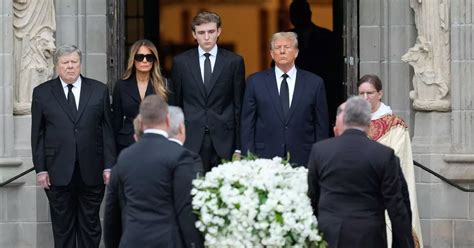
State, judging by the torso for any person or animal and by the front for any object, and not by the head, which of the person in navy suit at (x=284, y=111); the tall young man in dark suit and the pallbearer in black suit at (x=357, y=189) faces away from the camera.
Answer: the pallbearer in black suit

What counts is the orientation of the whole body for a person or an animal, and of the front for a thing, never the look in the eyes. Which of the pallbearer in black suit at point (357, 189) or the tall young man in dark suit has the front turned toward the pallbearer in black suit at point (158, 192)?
the tall young man in dark suit

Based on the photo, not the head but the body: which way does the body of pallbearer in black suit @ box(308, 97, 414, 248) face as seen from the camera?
away from the camera

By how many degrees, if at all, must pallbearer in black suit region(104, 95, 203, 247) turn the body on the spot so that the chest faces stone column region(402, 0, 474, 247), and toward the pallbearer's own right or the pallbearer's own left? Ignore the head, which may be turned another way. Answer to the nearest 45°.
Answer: approximately 45° to the pallbearer's own right

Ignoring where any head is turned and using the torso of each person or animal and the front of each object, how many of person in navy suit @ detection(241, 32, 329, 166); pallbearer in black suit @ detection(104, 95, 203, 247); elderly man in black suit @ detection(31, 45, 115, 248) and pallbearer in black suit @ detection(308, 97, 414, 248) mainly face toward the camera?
2

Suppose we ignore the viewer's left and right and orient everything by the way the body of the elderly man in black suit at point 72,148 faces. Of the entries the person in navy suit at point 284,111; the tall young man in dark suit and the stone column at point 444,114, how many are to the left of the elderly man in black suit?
3

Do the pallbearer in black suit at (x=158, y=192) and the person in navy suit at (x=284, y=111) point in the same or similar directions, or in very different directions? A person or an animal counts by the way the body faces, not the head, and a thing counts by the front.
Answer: very different directions

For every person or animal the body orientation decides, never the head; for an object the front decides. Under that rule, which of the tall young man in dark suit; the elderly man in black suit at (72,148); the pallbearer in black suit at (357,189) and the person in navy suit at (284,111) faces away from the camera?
the pallbearer in black suit
